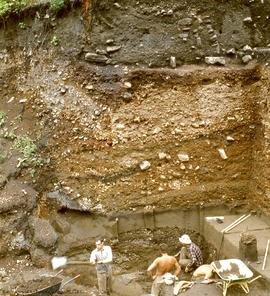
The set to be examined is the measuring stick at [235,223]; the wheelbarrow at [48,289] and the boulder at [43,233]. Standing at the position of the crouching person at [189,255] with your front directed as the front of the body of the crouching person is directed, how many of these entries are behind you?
1

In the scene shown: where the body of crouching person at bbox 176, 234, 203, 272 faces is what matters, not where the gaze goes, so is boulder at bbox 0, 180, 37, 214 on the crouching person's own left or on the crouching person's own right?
on the crouching person's own right

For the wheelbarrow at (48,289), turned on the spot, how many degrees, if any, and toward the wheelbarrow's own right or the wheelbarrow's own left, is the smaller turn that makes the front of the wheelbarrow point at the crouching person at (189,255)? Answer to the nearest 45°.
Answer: approximately 180°

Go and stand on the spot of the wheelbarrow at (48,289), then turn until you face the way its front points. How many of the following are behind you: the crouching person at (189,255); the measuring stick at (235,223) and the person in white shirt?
3

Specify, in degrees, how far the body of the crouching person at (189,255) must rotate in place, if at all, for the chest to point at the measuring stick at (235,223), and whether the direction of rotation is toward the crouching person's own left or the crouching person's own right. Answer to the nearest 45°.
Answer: approximately 180°

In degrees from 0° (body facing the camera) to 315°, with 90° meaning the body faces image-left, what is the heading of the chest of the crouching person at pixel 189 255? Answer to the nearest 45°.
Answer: approximately 45°

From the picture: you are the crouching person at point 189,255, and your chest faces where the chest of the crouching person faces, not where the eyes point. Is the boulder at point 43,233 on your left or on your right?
on your right

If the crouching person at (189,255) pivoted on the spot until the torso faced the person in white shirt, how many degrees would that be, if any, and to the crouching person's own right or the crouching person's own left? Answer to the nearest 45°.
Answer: approximately 45° to the crouching person's own right

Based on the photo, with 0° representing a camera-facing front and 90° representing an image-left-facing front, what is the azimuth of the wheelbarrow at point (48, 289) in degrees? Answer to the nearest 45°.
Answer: approximately 90°

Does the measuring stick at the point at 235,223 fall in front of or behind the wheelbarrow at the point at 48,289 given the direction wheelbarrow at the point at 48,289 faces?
behind

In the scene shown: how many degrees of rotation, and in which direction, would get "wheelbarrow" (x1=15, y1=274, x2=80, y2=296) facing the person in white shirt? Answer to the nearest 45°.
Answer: approximately 180°
